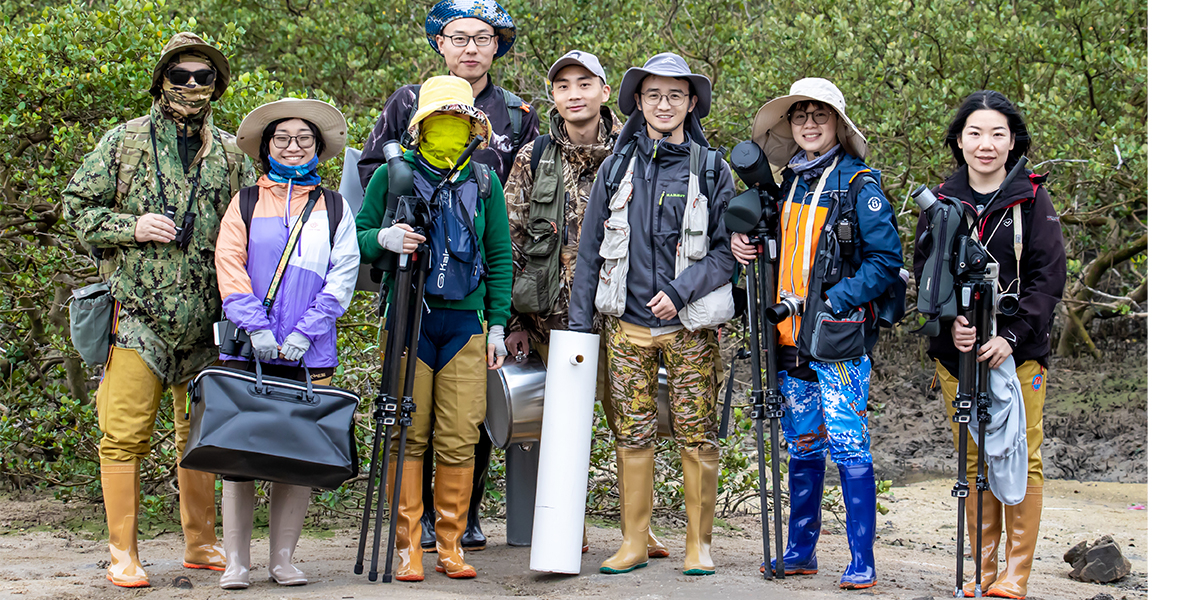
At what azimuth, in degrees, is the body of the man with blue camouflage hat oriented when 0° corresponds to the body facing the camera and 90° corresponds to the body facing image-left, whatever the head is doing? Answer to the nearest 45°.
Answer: approximately 0°

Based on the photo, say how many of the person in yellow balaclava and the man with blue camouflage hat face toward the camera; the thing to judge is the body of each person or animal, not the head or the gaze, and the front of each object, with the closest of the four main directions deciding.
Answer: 2

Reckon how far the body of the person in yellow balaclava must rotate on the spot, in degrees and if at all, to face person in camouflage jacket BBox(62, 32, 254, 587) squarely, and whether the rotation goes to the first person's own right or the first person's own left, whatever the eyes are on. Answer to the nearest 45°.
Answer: approximately 90° to the first person's own right

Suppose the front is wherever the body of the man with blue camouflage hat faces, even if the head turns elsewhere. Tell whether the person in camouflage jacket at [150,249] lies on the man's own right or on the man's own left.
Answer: on the man's own right

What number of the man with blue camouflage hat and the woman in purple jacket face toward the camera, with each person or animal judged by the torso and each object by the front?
2

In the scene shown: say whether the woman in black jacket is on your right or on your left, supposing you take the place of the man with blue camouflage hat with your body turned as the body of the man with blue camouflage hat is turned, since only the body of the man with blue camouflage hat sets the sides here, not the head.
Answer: on your left

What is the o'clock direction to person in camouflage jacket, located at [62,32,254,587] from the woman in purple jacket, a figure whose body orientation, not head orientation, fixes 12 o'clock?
The person in camouflage jacket is roughly at 4 o'clock from the woman in purple jacket.

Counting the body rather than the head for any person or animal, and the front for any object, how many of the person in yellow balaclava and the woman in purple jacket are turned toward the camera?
2
